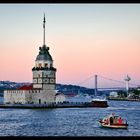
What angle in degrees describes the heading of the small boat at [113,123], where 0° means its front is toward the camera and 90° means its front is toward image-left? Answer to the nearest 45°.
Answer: approximately 90°

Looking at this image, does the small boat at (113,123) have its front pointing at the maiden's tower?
no
